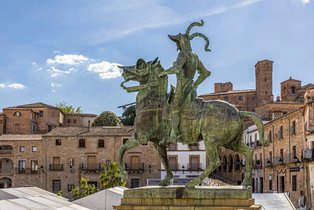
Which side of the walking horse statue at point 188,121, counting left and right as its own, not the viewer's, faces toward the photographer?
left

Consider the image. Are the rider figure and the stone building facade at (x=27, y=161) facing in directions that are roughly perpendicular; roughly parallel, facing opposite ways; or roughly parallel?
roughly perpendicular

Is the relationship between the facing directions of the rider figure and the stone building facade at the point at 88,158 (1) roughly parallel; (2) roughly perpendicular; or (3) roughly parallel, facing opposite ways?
roughly perpendicular

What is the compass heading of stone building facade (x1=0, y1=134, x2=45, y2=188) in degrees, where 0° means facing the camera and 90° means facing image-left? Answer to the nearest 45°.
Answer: approximately 0°

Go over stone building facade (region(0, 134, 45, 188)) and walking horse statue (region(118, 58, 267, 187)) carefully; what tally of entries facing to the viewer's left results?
1

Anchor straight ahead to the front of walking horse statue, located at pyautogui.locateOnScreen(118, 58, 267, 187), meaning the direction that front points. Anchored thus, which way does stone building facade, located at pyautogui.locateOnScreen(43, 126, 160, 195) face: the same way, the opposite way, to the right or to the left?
to the left

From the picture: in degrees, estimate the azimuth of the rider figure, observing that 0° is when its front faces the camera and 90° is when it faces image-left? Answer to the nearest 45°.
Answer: approximately 90°

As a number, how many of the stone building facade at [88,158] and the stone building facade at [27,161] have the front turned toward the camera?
2

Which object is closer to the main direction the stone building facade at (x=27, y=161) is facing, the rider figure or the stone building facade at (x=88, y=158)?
the rider figure
